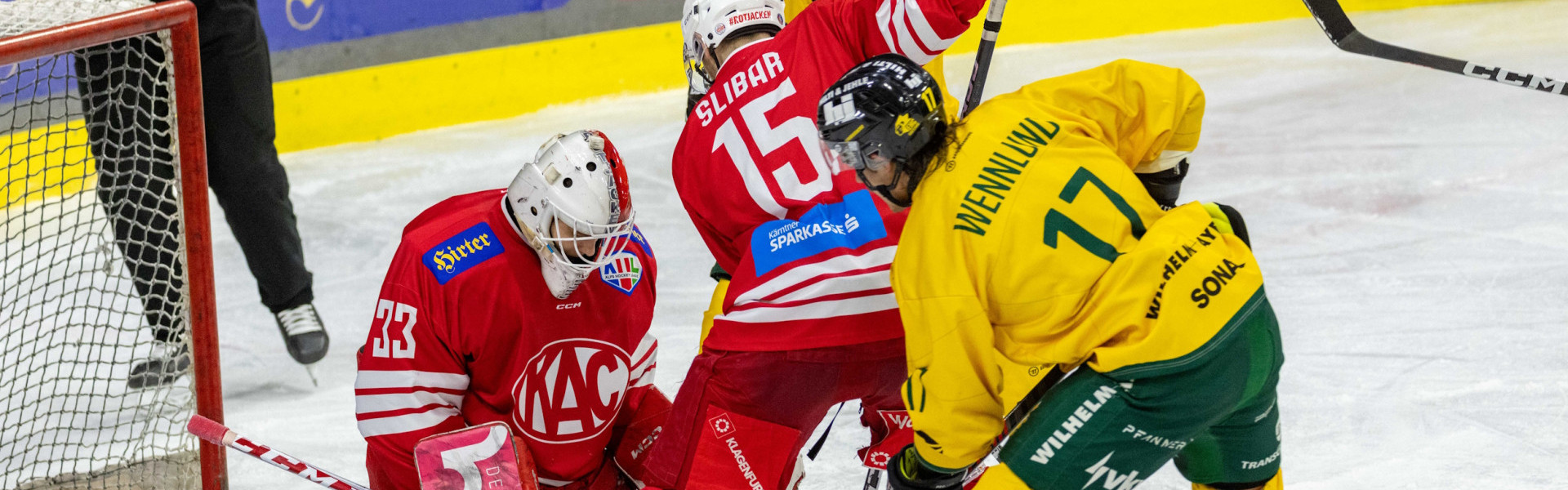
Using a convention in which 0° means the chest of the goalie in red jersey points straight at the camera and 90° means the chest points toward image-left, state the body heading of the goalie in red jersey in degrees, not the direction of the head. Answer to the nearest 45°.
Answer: approximately 315°

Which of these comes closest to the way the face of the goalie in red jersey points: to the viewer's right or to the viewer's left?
to the viewer's right
